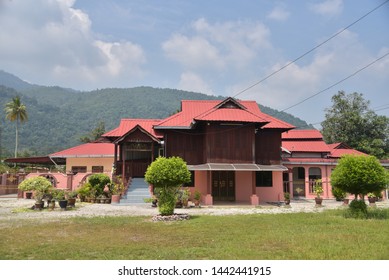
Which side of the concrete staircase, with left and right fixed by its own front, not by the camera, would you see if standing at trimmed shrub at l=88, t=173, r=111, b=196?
right

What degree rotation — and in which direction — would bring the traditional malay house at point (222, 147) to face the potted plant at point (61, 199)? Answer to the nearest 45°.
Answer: approximately 45° to its right

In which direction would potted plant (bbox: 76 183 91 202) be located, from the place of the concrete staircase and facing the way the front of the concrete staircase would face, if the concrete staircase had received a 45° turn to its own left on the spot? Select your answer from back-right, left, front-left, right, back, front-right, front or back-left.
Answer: back-right

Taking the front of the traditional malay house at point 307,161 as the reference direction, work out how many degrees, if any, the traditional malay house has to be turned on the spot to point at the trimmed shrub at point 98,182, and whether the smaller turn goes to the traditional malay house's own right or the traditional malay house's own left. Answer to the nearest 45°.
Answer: approximately 45° to the traditional malay house's own right

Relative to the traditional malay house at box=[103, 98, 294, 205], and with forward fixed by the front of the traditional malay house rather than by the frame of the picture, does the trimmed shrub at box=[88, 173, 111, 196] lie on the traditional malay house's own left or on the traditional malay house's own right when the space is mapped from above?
on the traditional malay house's own right

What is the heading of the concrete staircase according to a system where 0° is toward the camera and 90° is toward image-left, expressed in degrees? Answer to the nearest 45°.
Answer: approximately 0°

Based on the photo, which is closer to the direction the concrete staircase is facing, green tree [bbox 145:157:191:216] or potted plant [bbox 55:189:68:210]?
the green tree

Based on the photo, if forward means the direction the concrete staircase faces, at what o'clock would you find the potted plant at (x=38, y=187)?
The potted plant is roughly at 2 o'clock from the concrete staircase.

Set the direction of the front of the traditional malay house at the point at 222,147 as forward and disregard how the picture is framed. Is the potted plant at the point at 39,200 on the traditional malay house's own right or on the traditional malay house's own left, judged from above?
on the traditional malay house's own right

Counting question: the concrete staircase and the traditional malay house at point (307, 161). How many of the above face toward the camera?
2

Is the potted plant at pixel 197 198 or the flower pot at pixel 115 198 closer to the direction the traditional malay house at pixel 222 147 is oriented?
the potted plant

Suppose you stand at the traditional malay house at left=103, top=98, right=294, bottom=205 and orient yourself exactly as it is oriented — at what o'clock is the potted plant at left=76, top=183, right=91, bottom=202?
The potted plant is roughly at 3 o'clock from the traditional malay house.
